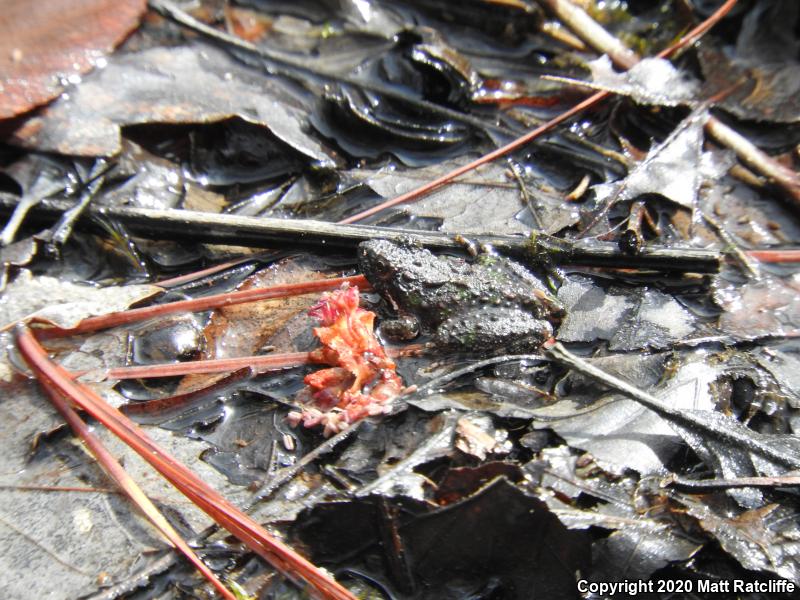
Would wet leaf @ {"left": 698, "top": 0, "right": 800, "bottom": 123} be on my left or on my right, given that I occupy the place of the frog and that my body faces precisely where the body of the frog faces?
on my right

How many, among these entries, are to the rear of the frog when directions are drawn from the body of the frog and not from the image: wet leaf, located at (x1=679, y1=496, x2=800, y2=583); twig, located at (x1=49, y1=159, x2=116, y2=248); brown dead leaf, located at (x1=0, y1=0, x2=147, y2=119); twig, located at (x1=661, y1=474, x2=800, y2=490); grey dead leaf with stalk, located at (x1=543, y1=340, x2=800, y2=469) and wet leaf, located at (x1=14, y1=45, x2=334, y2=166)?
3

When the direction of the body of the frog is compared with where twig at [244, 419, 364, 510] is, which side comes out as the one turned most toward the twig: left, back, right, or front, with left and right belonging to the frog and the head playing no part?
left

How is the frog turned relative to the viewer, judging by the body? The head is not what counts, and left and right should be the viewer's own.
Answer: facing away from the viewer and to the left of the viewer

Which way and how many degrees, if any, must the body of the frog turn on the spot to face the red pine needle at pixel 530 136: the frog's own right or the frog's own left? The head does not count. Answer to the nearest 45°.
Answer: approximately 45° to the frog's own right

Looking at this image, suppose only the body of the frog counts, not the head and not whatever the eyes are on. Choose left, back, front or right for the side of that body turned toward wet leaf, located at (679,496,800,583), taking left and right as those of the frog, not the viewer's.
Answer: back

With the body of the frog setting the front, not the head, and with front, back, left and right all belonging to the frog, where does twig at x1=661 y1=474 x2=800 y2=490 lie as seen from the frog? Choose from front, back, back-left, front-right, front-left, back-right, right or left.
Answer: back

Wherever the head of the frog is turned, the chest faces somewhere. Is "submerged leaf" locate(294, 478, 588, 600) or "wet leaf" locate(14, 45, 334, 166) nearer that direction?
the wet leaf

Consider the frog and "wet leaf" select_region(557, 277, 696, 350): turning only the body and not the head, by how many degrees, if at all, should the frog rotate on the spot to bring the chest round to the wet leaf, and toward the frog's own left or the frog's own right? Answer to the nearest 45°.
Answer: approximately 135° to the frog's own right
